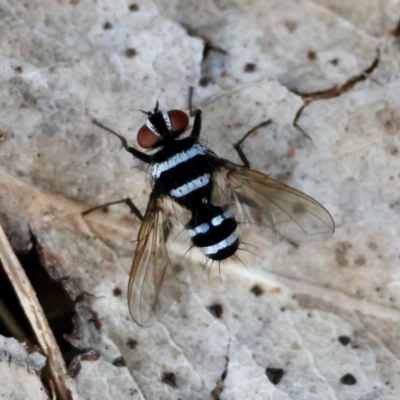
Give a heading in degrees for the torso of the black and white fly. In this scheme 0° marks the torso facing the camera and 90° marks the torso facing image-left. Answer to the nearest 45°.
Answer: approximately 135°
